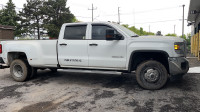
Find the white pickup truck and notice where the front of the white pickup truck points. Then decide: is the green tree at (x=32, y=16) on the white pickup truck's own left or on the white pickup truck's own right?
on the white pickup truck's own left

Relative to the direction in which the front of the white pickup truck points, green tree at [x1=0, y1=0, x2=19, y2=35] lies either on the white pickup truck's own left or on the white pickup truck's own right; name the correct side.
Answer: on the white pickup truck's own left

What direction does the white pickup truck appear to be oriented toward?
to the viewer's right
